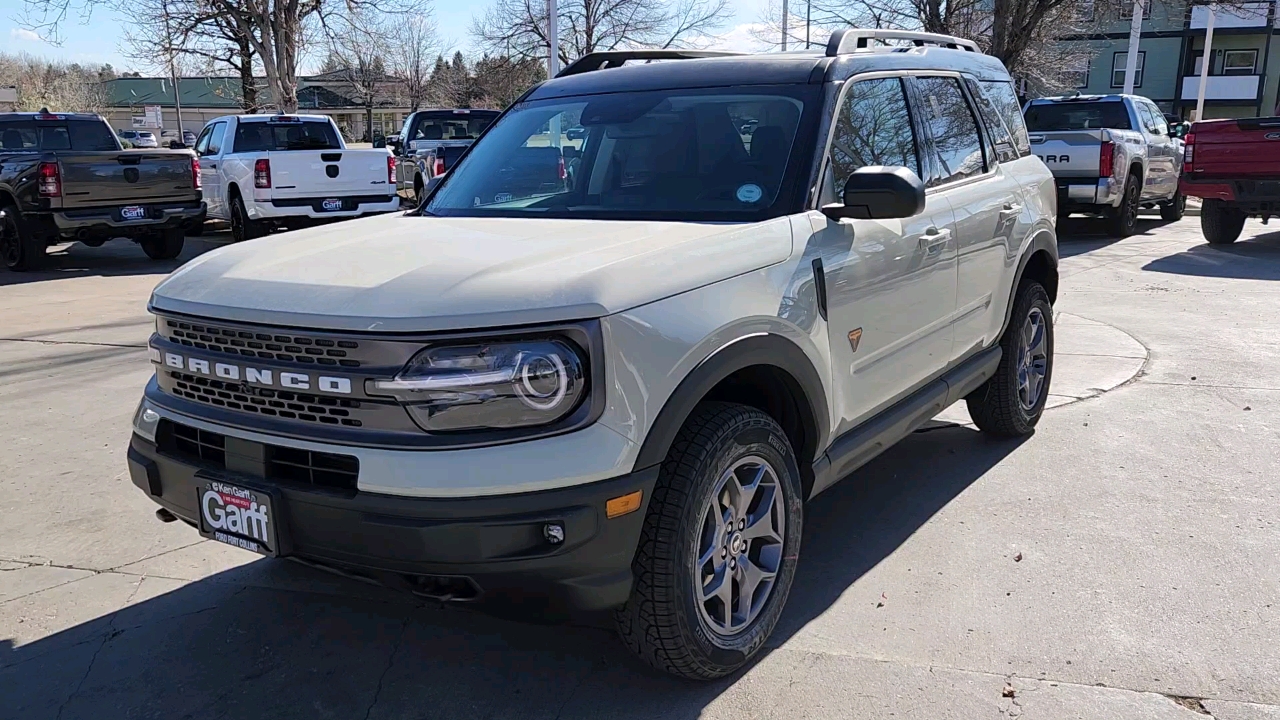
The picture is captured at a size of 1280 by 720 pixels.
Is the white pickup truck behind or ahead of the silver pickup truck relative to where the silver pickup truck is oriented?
behind

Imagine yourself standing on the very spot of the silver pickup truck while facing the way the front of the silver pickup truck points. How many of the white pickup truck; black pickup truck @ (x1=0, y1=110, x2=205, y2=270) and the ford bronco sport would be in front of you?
0

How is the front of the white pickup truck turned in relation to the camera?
facing away from the viewer and to the left of the viewer

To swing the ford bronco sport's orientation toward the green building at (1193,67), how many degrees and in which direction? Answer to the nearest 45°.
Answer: approximately 180°

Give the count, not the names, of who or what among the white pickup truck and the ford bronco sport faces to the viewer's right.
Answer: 0

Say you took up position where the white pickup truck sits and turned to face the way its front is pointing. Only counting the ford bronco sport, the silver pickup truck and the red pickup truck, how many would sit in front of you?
0

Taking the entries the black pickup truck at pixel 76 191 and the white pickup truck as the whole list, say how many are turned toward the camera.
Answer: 0

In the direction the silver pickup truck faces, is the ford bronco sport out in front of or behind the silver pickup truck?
behind

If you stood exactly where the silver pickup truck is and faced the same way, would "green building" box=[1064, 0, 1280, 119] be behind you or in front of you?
in front

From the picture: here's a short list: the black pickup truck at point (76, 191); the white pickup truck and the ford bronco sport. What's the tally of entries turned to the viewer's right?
0

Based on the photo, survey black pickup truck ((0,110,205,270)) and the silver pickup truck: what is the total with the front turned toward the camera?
0

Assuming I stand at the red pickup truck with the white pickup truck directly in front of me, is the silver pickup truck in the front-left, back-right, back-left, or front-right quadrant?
front-right

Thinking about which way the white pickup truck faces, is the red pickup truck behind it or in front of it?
behind

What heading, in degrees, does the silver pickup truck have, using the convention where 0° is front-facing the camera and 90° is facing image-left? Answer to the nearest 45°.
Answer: approximately 225°

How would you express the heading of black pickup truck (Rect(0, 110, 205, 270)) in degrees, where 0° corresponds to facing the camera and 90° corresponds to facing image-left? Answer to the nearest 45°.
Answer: approximately 135°

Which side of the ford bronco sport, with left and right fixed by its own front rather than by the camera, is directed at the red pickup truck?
back
